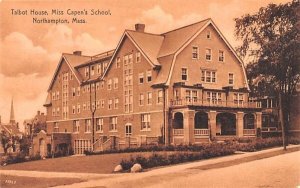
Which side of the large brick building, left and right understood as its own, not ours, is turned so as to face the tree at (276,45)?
front

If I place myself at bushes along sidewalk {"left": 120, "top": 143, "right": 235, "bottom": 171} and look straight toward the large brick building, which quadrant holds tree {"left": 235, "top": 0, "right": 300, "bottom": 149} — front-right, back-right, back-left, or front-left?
front-right

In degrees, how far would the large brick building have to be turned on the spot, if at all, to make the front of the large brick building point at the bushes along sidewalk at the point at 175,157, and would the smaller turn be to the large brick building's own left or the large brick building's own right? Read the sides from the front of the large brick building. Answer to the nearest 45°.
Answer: approximately 45° to the large brick building's own right
